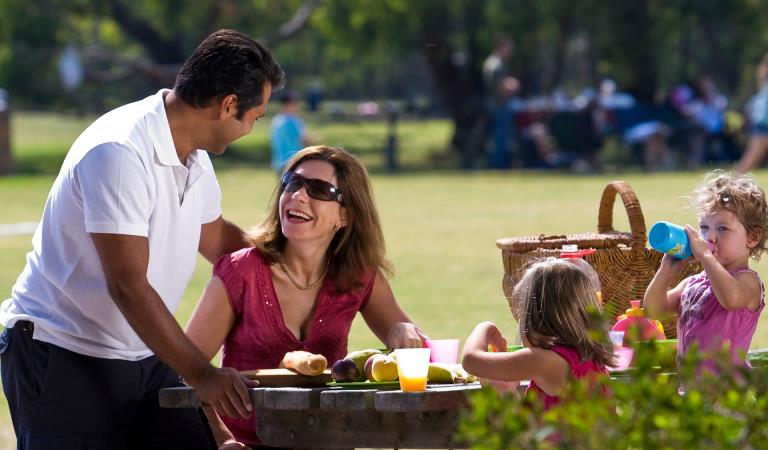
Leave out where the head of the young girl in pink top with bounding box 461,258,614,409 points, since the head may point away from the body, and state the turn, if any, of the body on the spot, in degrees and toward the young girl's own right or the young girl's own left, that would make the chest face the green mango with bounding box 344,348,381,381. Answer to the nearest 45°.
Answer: approximately 45° to the young girl's own left

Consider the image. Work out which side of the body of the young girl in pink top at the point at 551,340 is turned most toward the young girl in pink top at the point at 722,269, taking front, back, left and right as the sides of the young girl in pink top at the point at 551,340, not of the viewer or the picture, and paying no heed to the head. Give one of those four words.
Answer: right

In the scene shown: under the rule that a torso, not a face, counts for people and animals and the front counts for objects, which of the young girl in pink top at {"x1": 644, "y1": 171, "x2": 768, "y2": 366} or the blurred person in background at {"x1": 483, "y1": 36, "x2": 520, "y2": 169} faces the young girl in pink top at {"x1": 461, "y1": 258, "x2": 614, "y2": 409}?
the young girl in pink top at {"x1": 644, "y1": 171, "x2": 768, "y2": 366}

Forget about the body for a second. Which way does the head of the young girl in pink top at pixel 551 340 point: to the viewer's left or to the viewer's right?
to the viewer's left

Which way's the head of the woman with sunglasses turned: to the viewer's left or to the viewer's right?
to the viewer's left

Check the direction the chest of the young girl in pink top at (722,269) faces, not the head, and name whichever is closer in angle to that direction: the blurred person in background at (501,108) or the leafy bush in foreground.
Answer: the leafy bush in foreground

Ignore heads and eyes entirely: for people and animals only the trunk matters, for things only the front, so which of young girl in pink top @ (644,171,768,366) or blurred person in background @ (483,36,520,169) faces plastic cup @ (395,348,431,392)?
the young girl in pink top
